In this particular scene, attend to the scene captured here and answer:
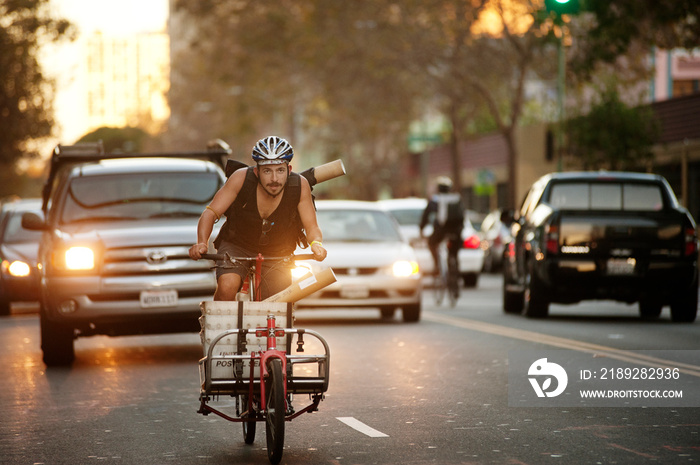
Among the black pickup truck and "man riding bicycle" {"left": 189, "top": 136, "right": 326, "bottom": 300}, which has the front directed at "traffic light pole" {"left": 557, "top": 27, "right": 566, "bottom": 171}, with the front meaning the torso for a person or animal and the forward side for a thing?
the black pickup truck

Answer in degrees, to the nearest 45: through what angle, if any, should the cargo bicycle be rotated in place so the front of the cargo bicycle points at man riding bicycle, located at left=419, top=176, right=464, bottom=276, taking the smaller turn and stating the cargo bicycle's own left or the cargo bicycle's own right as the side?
approximately 180°

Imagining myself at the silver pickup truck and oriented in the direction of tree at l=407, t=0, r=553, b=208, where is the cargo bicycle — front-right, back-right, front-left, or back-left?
back-right

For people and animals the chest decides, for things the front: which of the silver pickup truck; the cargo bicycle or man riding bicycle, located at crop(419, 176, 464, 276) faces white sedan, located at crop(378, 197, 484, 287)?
the man riding bicycle

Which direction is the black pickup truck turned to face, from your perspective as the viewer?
facing away from the viewer

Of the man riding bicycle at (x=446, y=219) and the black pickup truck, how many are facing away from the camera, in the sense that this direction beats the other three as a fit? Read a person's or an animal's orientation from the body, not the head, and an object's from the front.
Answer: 2

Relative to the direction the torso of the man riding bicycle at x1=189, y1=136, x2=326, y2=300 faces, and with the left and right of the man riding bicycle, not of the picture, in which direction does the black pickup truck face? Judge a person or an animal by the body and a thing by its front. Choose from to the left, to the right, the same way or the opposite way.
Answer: the opposite way

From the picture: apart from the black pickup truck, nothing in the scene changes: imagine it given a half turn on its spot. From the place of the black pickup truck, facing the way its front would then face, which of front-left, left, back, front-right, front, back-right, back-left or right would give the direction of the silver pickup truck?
front-right

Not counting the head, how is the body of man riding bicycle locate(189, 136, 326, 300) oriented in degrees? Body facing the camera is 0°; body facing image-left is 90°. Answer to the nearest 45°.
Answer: approximately 0°

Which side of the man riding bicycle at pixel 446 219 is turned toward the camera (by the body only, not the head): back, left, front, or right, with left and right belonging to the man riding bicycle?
back

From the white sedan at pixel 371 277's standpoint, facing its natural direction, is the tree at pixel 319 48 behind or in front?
behind
